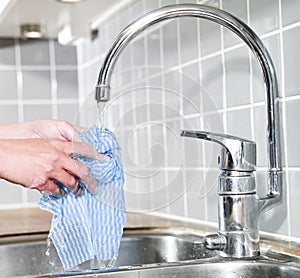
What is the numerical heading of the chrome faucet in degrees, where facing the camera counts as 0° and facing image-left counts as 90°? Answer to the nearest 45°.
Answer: approximately 90°
